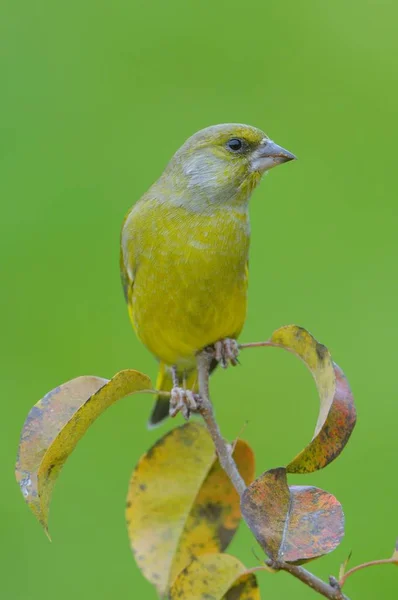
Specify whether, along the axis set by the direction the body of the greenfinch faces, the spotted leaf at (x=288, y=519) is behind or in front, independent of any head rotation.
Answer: in front

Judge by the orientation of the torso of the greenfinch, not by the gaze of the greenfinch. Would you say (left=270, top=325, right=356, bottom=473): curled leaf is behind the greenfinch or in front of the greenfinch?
in front

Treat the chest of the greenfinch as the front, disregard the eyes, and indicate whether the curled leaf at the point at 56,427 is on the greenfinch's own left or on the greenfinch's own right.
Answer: on the greenfinch's own right

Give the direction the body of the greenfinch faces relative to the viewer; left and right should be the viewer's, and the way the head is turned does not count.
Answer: facing the viewer and to the right of the viewer
